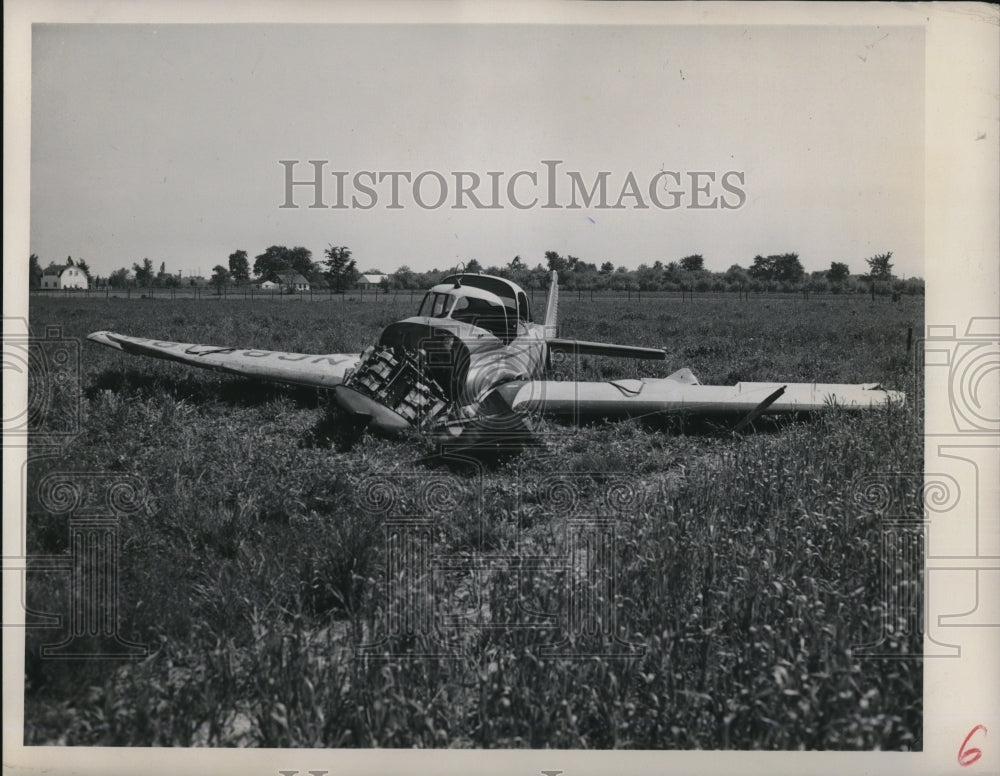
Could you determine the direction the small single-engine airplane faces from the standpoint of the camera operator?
facing the viewer and to the left of the viewer
